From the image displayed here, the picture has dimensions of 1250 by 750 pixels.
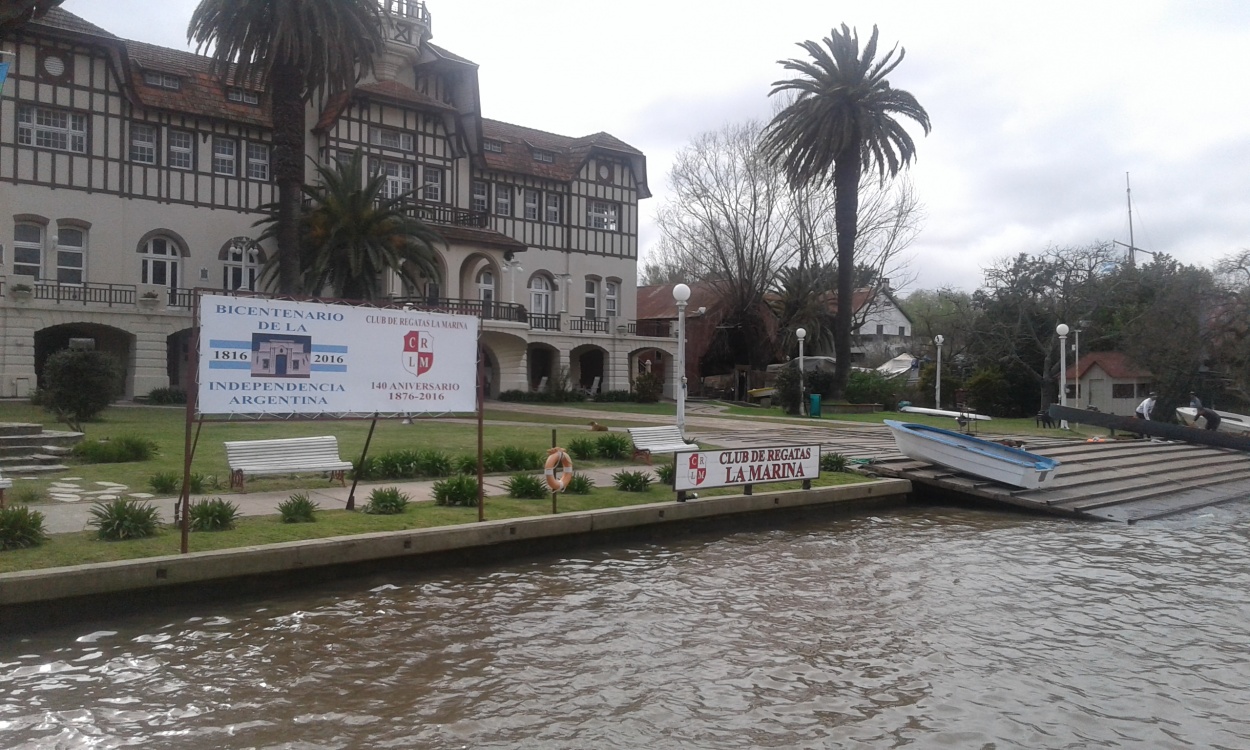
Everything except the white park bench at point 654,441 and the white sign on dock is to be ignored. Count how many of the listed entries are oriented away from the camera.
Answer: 0

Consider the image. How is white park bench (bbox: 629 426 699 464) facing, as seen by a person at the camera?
facing the viewer and to the right of the viewer

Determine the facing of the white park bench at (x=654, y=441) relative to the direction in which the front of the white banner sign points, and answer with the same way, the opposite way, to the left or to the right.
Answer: the same way

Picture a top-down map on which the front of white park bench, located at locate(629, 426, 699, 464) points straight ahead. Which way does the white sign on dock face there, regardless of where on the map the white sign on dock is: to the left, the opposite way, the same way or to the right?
the same way

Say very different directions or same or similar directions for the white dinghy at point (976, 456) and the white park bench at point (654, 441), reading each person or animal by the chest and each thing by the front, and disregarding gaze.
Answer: very different directions

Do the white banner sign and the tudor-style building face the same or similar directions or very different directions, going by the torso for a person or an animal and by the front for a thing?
same or similar directions

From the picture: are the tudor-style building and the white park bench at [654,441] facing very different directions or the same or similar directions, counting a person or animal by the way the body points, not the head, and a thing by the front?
same or similar directions

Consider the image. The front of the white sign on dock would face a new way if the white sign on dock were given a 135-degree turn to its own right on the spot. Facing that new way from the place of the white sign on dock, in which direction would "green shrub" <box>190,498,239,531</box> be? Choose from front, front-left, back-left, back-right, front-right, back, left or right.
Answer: front-left

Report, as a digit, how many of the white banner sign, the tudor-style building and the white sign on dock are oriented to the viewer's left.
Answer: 0

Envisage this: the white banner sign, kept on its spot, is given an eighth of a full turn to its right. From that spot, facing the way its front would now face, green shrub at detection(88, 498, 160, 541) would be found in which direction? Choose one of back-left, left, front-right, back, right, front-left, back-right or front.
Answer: right

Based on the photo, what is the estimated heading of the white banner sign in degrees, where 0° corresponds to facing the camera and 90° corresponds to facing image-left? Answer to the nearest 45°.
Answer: approximately 315°

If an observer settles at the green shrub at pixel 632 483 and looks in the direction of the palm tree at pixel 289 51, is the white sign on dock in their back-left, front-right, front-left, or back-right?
back-right

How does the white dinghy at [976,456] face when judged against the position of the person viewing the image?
facing away from the viewer and to the left of the viewer

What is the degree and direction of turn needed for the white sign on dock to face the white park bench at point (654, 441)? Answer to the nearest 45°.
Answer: approximately 180°

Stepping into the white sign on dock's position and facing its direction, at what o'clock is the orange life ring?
The orange life ring is roughly at 3 o'clock from the white sign on dock.

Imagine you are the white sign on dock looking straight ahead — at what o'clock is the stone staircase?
The stone staircase is roughly at 4 o'clock from the white sign on dock.

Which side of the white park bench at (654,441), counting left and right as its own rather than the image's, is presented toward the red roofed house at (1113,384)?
left

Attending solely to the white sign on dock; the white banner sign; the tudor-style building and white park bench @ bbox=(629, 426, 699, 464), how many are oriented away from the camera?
0

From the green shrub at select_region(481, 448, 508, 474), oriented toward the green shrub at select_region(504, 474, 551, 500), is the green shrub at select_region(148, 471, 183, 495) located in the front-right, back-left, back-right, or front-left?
front-right
